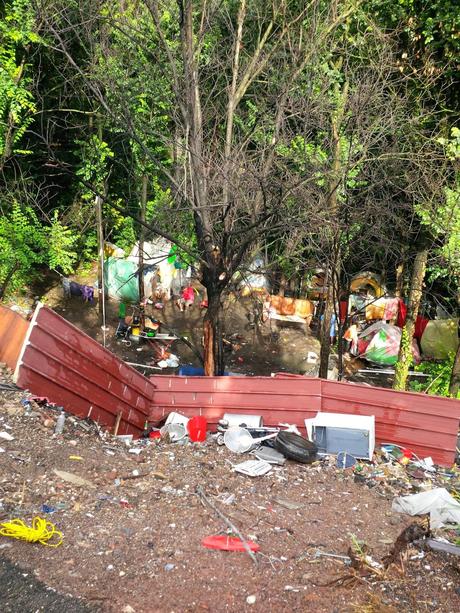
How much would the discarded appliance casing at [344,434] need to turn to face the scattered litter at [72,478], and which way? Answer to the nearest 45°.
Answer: approximately 45° to its right

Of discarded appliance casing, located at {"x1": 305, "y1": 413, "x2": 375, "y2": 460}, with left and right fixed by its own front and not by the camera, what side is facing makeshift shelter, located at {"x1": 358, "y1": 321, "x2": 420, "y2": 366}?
back

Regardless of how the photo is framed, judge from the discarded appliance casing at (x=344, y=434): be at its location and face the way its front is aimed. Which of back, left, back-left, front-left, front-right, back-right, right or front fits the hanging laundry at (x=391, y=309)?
back

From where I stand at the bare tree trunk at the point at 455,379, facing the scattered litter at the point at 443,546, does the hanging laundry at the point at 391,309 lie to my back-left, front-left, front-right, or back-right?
back-right

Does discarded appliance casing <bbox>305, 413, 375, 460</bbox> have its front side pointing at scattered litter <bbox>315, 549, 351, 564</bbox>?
yes

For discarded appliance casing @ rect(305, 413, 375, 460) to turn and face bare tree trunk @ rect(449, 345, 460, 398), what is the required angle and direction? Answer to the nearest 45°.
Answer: approximately 135° to its left

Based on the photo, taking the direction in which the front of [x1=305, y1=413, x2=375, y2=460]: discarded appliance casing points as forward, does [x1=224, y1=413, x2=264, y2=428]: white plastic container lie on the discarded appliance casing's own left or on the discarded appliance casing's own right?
on the discarded appliance casing's own right

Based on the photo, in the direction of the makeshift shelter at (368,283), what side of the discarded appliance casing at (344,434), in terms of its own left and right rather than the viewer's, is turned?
back

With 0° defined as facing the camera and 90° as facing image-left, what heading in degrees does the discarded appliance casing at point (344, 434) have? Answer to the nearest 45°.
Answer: approximately 0°

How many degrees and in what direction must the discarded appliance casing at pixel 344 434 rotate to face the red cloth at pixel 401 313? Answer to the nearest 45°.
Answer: approximately 180°

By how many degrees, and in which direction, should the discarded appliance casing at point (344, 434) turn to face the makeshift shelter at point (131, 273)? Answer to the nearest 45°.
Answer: approximately 135° to its right

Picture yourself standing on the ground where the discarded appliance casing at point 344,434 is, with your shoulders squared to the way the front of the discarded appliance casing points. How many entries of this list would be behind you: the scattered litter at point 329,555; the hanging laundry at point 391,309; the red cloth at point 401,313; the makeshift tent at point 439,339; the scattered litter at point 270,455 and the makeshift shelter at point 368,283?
4

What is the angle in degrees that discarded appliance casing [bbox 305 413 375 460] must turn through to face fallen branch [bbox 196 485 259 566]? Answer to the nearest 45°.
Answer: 0° — it already faces it

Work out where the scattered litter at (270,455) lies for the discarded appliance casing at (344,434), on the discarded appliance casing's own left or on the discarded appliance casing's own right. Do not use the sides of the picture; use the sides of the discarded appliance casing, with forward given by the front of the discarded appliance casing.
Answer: on the discarded appliance casing's own right

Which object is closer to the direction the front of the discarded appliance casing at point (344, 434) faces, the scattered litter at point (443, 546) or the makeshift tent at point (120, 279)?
the scattered litter
